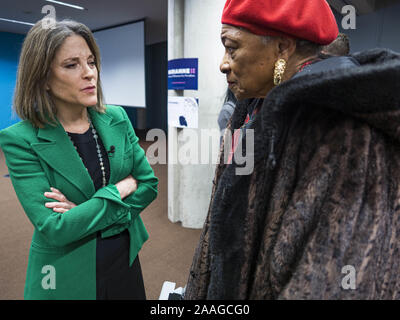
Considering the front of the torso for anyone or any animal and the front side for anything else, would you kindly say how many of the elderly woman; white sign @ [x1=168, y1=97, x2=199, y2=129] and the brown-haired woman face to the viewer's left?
1

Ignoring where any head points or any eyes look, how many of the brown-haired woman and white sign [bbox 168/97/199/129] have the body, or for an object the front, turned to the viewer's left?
0

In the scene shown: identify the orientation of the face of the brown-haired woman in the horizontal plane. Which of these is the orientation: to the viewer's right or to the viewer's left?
to the viewer's right

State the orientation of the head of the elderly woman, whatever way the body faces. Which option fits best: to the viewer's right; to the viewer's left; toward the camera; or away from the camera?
to the viewer's left

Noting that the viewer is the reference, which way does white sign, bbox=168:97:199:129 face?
facing the viewer

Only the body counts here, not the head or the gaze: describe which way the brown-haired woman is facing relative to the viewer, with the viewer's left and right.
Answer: facing the viewer and to the right of the viewer

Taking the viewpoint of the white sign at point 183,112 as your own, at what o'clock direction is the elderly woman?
The elderly woman is roughly at 12 o'clock from the white sign.

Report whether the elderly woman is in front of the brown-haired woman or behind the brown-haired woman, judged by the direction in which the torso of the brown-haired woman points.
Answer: in front

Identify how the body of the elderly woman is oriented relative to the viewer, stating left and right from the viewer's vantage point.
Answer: facing to the left of the viewer
